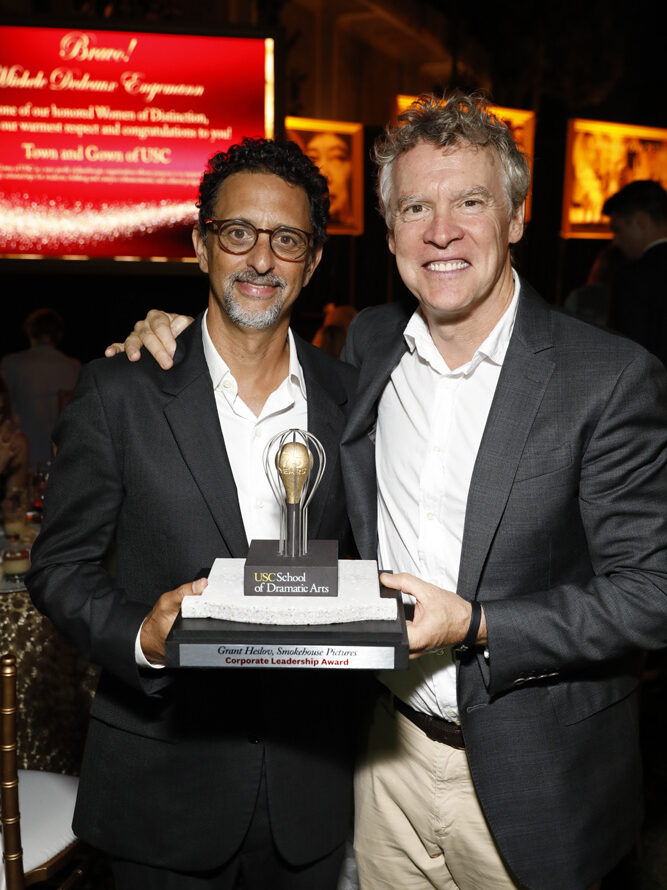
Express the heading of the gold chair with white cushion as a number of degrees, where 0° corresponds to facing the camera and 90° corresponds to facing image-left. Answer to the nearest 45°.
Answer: approximately 225°

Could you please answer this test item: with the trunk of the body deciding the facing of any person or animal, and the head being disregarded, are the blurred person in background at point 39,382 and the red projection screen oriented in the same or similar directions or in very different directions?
very different directions

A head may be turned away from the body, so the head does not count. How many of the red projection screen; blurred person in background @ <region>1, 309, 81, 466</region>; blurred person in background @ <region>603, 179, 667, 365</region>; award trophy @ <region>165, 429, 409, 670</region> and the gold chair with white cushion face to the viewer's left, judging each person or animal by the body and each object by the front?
1

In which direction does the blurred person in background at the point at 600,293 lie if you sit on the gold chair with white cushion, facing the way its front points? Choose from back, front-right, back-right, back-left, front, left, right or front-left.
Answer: front

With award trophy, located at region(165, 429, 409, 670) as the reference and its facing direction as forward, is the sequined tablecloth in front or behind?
behind

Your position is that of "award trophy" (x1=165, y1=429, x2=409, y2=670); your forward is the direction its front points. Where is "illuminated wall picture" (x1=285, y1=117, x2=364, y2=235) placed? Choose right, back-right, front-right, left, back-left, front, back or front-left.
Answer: back

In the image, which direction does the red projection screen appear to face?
toward the camera

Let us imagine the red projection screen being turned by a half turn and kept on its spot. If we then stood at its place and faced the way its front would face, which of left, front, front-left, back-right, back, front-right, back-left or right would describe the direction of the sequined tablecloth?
back

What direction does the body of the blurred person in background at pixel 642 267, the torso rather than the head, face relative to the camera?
to the viewer's left
